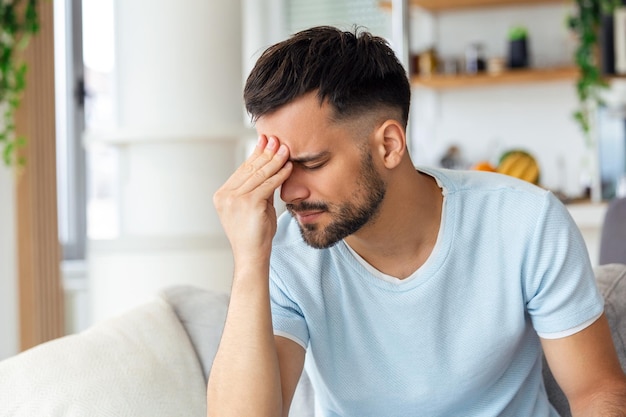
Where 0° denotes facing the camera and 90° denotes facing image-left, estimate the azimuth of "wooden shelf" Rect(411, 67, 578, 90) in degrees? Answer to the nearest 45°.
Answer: approximately 0°

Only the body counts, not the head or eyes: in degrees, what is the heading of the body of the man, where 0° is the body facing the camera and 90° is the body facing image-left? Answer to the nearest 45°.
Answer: approximately 45°

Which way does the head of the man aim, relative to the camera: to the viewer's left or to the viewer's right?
to the viewer's left
